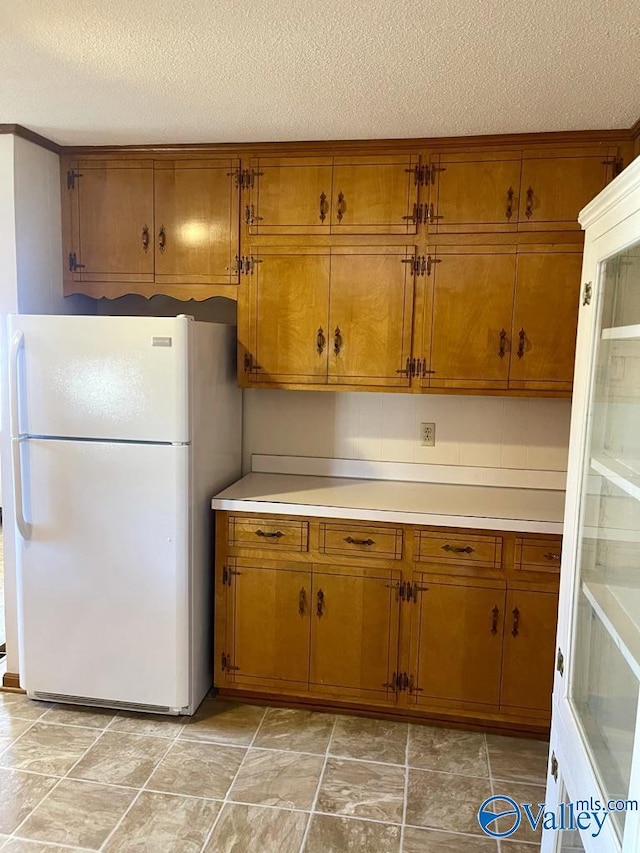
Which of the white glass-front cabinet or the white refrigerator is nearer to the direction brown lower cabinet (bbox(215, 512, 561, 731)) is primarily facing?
the white glass-front cabinet

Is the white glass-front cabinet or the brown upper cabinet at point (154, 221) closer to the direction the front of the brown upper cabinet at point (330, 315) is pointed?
the white glass-front cabinet

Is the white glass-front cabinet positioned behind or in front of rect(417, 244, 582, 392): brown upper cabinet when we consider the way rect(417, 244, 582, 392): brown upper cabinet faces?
in front

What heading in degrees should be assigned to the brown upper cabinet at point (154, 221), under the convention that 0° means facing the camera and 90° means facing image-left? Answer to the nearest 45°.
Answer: approximately 0°

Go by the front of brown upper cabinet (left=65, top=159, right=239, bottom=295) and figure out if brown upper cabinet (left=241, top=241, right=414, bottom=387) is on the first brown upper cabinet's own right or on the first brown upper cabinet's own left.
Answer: on the first brown upper cabinet's own left

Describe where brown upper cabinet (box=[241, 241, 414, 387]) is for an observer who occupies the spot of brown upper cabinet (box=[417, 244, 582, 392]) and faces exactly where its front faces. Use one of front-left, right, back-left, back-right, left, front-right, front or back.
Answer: right

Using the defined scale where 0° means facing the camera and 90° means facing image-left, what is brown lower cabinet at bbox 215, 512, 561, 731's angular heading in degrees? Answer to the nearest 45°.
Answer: approximately 0°
